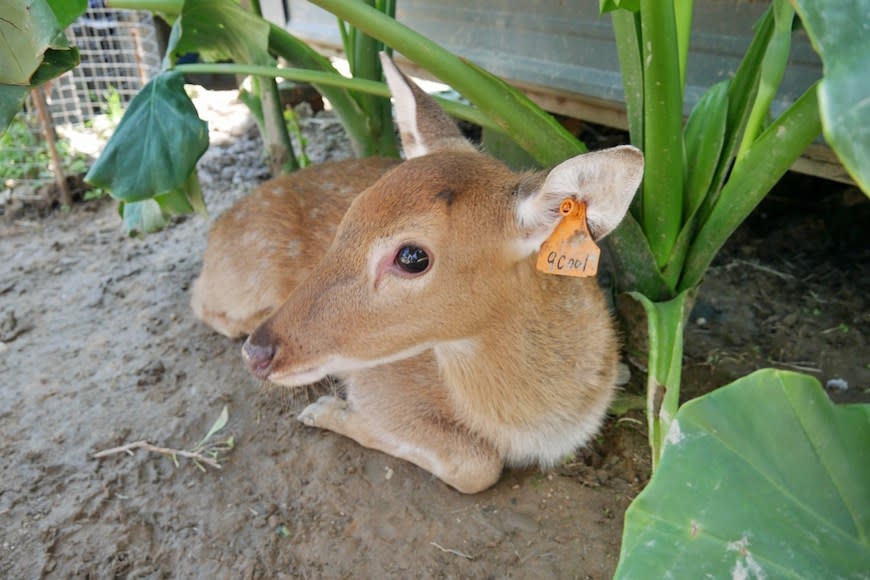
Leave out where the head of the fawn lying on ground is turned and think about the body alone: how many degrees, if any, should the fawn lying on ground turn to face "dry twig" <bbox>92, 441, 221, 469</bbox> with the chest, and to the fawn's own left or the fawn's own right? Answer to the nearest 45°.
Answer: approximately 135° to the fawn's own right

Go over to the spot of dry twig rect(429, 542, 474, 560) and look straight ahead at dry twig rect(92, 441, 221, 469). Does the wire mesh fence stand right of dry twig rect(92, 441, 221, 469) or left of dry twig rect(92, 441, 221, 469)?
right

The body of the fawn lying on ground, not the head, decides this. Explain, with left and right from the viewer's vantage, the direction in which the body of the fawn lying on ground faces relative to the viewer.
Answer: facing the viewer and to the right of the viewer

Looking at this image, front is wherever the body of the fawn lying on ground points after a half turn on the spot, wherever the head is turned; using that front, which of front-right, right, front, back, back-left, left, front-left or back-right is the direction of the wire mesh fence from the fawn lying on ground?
front
